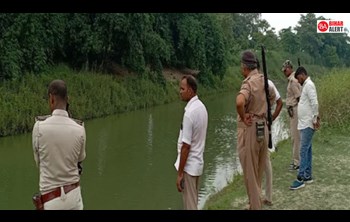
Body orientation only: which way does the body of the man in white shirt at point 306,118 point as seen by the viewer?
to the viewer's left

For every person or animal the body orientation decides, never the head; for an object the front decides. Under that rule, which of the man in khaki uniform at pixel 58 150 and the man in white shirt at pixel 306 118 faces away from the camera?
the man in khaki uniform

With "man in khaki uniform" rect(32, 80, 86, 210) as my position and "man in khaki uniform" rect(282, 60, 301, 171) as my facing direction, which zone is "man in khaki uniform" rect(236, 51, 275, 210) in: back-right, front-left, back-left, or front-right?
front-right

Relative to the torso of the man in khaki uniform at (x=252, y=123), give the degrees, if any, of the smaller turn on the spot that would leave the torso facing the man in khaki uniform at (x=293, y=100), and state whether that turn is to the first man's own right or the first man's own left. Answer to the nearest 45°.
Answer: approximately 45° to the first man's own right

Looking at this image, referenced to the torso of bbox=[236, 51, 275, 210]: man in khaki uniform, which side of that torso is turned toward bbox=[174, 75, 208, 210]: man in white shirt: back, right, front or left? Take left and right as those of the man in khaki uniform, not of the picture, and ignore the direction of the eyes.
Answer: left

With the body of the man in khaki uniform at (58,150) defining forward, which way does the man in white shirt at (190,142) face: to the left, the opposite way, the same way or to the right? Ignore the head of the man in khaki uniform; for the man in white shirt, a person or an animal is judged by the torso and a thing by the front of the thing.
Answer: to the left

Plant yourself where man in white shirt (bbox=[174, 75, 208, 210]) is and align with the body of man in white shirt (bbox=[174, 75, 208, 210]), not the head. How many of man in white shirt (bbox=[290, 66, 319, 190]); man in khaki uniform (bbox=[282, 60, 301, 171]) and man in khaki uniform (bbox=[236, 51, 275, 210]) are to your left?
0

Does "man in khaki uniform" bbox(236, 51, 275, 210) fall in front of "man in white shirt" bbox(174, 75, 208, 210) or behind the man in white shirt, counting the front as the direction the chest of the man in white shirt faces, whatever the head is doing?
behind

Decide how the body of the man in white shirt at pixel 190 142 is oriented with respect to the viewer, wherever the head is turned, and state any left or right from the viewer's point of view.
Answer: facing to the left of the viewer

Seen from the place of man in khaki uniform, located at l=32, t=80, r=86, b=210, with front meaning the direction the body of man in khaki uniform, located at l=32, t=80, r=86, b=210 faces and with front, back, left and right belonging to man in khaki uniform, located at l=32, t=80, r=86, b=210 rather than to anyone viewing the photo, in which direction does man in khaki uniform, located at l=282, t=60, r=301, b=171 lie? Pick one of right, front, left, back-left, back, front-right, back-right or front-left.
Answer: front-right

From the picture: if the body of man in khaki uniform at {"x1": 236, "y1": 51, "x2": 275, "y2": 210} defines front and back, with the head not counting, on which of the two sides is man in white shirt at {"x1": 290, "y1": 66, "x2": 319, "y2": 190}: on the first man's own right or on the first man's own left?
on the first man's own right

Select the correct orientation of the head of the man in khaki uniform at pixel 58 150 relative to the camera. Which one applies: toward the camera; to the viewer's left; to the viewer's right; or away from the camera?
away from the camera

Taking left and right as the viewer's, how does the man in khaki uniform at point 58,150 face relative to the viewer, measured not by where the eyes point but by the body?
facing away from the viewer

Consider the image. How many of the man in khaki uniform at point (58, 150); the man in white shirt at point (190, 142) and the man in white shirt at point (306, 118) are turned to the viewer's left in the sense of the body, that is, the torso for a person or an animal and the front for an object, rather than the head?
2

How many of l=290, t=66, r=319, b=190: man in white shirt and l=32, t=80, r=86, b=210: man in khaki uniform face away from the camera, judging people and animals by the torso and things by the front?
1

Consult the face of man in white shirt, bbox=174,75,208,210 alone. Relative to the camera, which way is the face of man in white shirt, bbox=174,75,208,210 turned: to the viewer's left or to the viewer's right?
to the viewer's left
